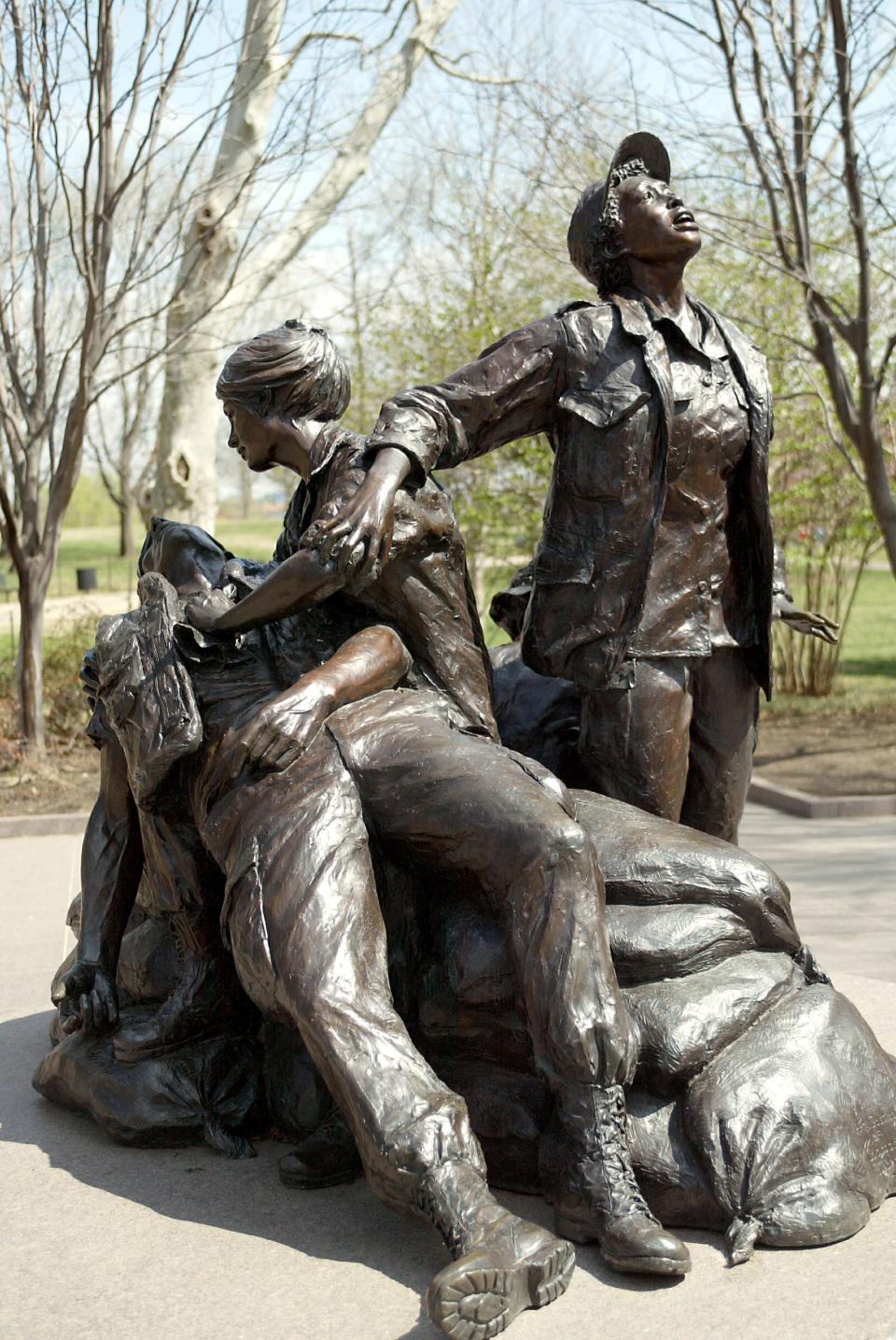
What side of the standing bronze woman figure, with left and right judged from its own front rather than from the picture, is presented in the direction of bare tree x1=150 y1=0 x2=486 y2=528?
back

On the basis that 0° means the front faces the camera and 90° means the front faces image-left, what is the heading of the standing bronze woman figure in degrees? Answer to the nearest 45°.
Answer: approximately 315°

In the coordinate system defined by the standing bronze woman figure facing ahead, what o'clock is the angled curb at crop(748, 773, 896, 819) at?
The angled curb is roughly at 8 o'clock from the standing bronze woman figure.
